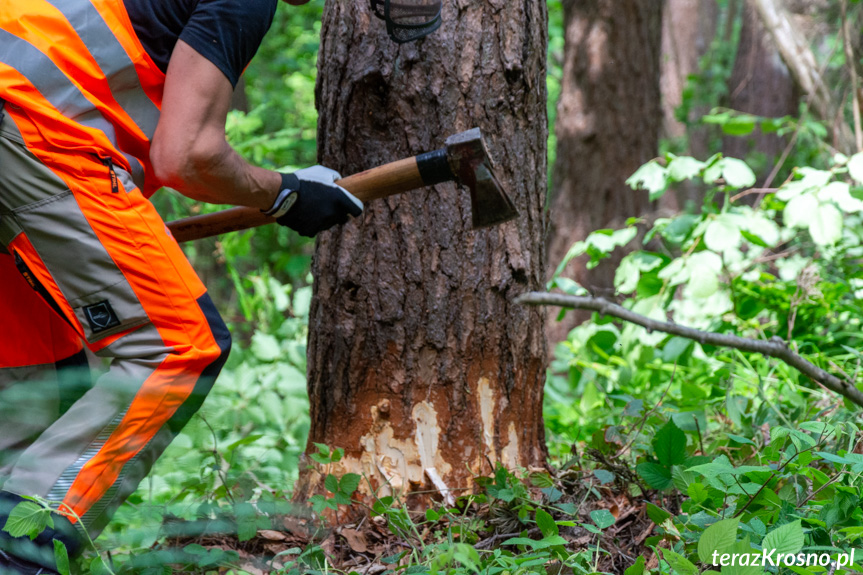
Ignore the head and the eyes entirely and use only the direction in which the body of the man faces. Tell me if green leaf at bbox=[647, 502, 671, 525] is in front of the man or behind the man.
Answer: in front

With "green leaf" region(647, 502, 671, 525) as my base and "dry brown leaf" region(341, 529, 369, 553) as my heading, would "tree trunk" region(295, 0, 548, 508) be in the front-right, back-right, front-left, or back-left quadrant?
front-right

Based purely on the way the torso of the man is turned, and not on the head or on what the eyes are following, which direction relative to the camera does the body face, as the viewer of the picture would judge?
to the viewer's right

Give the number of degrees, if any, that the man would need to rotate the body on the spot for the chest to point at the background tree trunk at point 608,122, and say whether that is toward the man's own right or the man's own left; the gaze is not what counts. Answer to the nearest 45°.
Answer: approximately 45° to the man's own left
